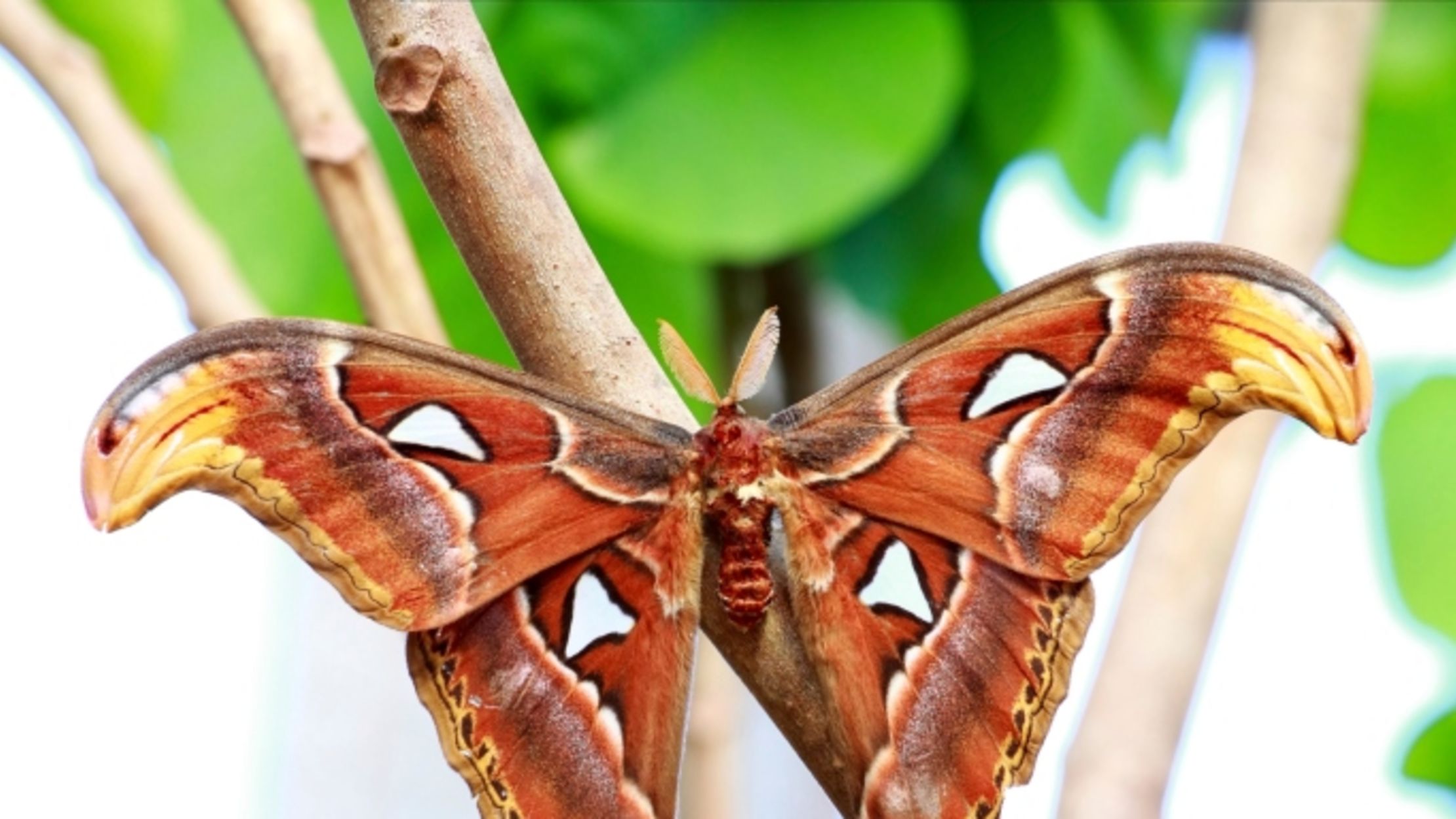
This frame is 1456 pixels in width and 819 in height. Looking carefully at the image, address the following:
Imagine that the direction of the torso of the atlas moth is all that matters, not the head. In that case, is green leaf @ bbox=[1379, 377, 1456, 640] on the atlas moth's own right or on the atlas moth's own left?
on the atlas moth's own right

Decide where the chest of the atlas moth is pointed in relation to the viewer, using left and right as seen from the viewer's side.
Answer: facing away from the viewer

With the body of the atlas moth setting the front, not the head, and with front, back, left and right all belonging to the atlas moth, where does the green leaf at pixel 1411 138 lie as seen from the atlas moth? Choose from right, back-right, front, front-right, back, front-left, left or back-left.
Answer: front-right

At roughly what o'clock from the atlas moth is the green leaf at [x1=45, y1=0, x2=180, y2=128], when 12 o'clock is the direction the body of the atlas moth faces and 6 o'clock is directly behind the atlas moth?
The green leaf is roughly at 10 o'clock from the atlas moth.
